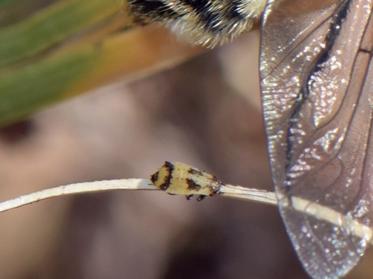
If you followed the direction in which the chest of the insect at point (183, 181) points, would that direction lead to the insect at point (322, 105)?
yes

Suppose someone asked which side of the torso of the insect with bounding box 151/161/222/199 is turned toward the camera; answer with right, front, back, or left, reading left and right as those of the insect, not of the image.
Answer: right
